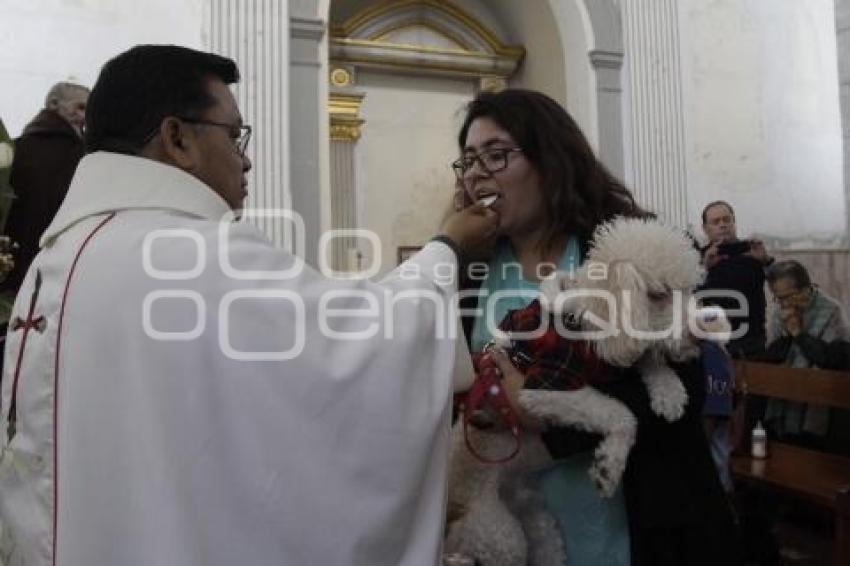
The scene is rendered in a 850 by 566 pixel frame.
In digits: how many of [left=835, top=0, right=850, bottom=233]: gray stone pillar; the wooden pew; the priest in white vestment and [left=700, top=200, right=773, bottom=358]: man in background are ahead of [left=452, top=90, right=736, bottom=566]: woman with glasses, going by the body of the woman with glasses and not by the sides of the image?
1

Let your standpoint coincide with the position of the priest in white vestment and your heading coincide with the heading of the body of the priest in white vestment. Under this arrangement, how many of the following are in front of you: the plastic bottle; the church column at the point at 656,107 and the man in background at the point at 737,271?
3

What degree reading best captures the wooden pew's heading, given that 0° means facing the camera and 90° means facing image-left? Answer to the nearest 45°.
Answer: approximately 45°

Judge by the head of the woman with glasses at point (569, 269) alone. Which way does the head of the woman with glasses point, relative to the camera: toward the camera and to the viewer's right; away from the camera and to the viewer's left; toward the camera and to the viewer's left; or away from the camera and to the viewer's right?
toward the camera and to the viewer's left

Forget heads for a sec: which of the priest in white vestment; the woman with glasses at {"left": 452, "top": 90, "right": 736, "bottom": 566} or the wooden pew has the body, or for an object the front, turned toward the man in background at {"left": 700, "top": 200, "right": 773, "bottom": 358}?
the priest in white vestment

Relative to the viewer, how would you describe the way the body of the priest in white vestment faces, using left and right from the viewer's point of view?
facing away from the viewer and to the right of the viewer

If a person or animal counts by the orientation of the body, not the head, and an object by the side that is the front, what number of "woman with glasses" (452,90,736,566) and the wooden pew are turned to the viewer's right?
0

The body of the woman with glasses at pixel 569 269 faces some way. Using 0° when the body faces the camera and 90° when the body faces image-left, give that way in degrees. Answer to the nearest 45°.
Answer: approximately 45°

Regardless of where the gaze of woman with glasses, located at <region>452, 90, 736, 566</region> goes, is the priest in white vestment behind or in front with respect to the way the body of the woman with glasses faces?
in front

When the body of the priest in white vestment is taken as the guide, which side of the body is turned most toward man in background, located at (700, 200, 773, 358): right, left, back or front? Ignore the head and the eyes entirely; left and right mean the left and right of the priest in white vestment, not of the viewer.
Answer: front

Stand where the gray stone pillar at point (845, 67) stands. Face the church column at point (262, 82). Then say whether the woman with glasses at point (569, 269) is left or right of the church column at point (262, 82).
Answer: left

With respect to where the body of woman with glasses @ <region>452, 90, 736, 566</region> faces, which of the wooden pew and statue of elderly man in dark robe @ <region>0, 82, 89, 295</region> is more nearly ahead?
the statue of elderly man in dark robe

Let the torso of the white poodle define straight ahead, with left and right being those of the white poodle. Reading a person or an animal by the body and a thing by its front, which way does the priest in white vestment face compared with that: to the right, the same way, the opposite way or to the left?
to the left
